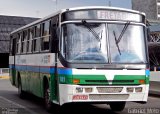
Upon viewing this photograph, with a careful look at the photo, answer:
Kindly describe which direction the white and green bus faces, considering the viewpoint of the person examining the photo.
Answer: facing the viewer and to the right of the viewer
